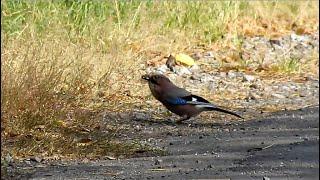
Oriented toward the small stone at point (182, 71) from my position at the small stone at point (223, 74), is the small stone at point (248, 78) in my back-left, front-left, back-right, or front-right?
back-left

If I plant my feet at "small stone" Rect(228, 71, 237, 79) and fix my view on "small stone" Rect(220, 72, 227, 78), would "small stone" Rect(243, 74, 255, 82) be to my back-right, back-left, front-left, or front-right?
back-left

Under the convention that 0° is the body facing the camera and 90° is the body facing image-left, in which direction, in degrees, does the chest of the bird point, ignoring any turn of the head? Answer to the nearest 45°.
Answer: approximately 90°

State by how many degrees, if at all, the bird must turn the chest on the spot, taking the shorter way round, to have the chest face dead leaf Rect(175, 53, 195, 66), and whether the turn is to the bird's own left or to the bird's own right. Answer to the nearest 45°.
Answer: approximately 90° to the bird's own right
